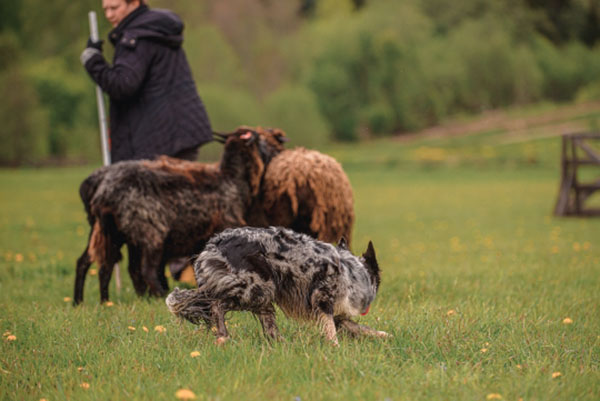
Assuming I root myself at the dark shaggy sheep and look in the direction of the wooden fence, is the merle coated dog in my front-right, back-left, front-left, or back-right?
back-right

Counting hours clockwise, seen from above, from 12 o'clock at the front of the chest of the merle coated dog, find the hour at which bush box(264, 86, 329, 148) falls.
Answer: The bush is roughly at 9 o'clock from the merle coated dog.

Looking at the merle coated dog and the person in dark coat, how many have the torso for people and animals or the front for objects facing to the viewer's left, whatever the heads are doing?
1

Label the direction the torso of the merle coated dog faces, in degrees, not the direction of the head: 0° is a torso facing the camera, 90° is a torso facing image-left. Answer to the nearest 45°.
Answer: approximately 270°

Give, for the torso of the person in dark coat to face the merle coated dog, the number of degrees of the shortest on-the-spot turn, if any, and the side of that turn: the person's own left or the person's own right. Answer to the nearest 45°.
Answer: approximately 90° to the person's own left

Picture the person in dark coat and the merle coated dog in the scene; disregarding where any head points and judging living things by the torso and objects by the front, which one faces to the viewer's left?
the person in dark coat

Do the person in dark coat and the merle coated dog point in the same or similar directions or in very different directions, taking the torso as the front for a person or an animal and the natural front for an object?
very different directions

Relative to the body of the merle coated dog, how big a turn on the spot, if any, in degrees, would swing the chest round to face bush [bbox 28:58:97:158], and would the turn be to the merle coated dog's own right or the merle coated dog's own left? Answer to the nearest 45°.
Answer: approximately 90° to the merle coated dog's own left

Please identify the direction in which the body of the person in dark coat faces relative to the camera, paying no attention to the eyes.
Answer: to the viewer's left

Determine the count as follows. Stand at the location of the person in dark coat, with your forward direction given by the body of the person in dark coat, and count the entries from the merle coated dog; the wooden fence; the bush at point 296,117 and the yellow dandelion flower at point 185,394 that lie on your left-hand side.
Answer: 2
